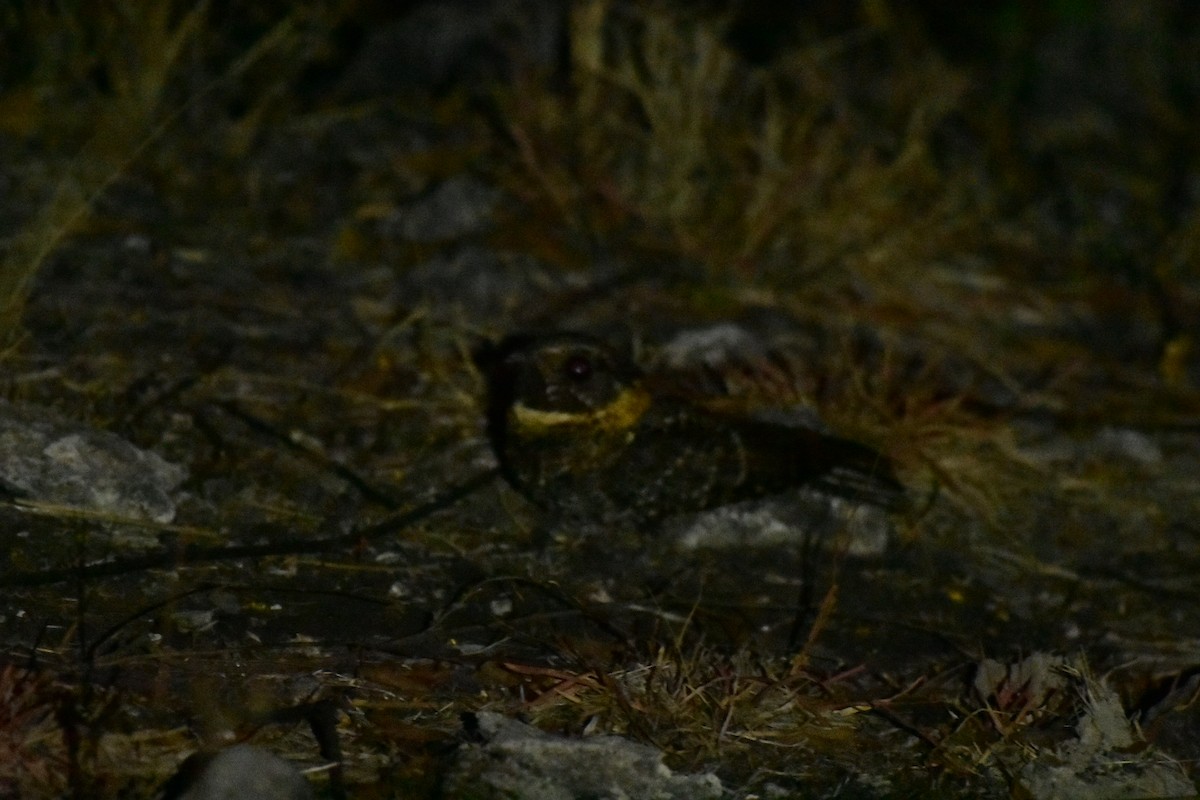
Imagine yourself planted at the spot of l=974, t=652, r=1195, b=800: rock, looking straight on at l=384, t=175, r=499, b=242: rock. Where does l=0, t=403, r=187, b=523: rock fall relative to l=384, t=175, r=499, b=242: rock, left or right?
left

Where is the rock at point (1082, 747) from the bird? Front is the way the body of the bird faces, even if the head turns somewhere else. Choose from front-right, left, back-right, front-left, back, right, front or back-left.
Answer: back-left

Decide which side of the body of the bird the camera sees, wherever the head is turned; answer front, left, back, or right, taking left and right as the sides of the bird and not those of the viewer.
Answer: left

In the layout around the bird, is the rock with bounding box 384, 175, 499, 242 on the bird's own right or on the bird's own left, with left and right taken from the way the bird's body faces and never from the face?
on the bird's own right

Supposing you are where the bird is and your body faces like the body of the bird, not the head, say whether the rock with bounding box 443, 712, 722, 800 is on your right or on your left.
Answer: on your left

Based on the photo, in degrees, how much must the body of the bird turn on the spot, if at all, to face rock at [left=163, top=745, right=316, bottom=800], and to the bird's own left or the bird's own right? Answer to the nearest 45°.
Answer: approximately 90° to the bird's own left
